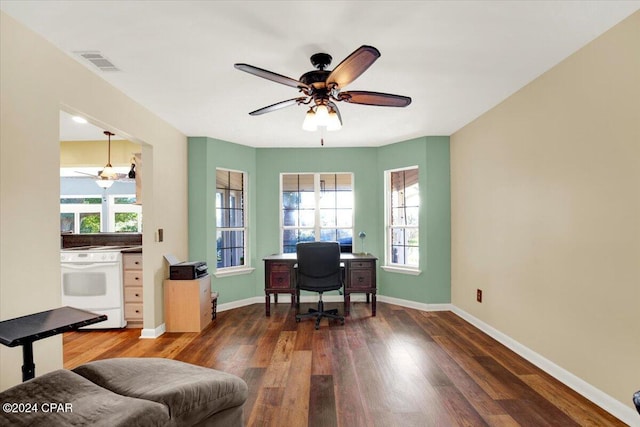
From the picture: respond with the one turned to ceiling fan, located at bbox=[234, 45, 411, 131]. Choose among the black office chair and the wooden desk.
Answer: the wooden desk

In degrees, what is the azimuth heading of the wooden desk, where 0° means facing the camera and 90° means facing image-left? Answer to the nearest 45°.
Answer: approximately 0°

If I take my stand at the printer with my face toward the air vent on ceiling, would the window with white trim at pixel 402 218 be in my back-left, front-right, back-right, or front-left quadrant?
back-left

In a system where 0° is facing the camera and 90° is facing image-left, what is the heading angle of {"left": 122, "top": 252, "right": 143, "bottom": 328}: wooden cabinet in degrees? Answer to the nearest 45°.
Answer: approximately 0°

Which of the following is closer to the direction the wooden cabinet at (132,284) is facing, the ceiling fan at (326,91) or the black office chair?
the ceiling fan

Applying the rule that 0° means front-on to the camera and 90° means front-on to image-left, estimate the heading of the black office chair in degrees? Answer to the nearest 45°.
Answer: approximately 180°

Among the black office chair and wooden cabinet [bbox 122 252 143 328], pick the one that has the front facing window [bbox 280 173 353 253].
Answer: the black office chair

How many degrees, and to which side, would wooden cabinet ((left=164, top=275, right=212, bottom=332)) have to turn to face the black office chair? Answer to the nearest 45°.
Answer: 0° — it already faces it

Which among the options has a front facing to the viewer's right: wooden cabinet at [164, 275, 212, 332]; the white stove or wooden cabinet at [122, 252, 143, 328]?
wooden cabinet at [164, 275, 212, 332]
